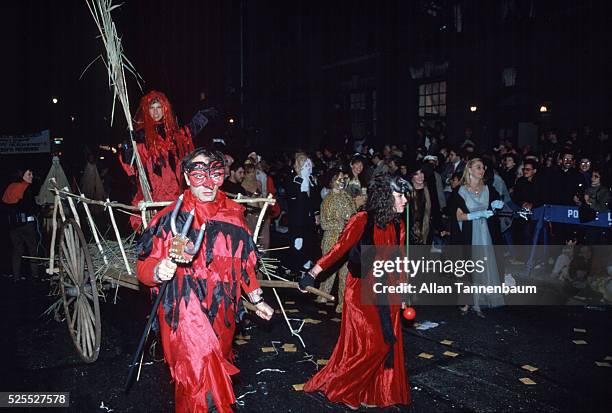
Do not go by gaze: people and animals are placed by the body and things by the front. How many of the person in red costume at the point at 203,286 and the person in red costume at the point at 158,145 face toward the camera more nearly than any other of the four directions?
2

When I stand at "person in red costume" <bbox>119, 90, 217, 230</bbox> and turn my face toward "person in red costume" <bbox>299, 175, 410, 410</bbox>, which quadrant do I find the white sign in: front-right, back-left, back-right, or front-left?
back-left

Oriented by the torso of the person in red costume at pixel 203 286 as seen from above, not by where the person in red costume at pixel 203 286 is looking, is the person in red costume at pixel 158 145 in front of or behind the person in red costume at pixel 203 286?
behind

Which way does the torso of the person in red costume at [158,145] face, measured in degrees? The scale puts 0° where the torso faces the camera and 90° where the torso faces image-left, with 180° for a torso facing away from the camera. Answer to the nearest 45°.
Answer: approximately 0°

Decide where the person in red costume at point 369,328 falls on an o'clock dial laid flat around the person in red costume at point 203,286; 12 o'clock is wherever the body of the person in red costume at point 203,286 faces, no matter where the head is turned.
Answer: the person in red costume at point 369,328 is roughly at 8 o'clock from the person in red costume at point 203,286.

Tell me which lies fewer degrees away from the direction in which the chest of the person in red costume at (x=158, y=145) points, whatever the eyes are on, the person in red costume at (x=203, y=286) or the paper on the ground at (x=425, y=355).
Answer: the person in red costume

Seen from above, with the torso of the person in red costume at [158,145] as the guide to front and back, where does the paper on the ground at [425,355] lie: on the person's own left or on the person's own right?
on the person's own left

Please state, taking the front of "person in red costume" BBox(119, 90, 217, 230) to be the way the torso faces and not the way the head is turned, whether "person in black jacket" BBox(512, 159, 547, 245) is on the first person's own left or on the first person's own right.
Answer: on the first person's own left

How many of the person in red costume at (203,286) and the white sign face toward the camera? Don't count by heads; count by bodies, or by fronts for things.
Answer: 2

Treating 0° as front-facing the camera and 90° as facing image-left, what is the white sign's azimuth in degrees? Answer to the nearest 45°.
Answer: approximately 0°
